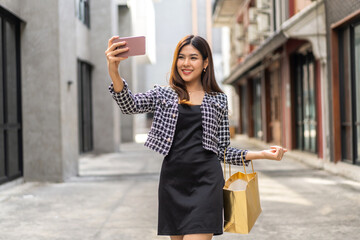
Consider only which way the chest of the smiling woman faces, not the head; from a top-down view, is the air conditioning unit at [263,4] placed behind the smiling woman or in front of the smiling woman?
behind

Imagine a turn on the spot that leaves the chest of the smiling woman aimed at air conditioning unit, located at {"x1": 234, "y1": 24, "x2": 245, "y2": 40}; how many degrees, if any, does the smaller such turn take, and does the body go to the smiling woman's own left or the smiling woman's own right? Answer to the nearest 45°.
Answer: approximately 180°

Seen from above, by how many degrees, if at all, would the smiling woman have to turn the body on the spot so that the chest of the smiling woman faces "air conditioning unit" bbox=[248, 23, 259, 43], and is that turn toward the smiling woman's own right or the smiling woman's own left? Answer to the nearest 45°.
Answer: approximately 180°

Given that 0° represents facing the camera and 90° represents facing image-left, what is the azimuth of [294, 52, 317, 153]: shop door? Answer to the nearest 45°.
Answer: approximately 45°

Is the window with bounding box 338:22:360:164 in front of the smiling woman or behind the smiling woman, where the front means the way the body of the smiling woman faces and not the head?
behind

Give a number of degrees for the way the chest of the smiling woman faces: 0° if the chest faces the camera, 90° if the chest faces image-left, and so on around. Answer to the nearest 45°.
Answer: approximately 0°

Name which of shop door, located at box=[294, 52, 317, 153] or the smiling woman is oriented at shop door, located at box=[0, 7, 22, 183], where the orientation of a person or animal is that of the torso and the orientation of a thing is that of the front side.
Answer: shop door, located at box=[294, 52, 317, 153]

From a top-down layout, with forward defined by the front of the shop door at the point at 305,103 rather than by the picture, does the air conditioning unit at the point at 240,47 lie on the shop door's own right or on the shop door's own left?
on the shop door's own right

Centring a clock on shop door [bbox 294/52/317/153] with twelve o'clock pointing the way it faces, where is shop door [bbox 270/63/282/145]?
shop door [bbox 270/63/282/145] is roughly at 4 o'clock from shop door [bbox 294/52/317/153].

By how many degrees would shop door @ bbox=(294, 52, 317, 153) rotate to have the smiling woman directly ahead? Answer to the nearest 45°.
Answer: approximately 45° to its left
